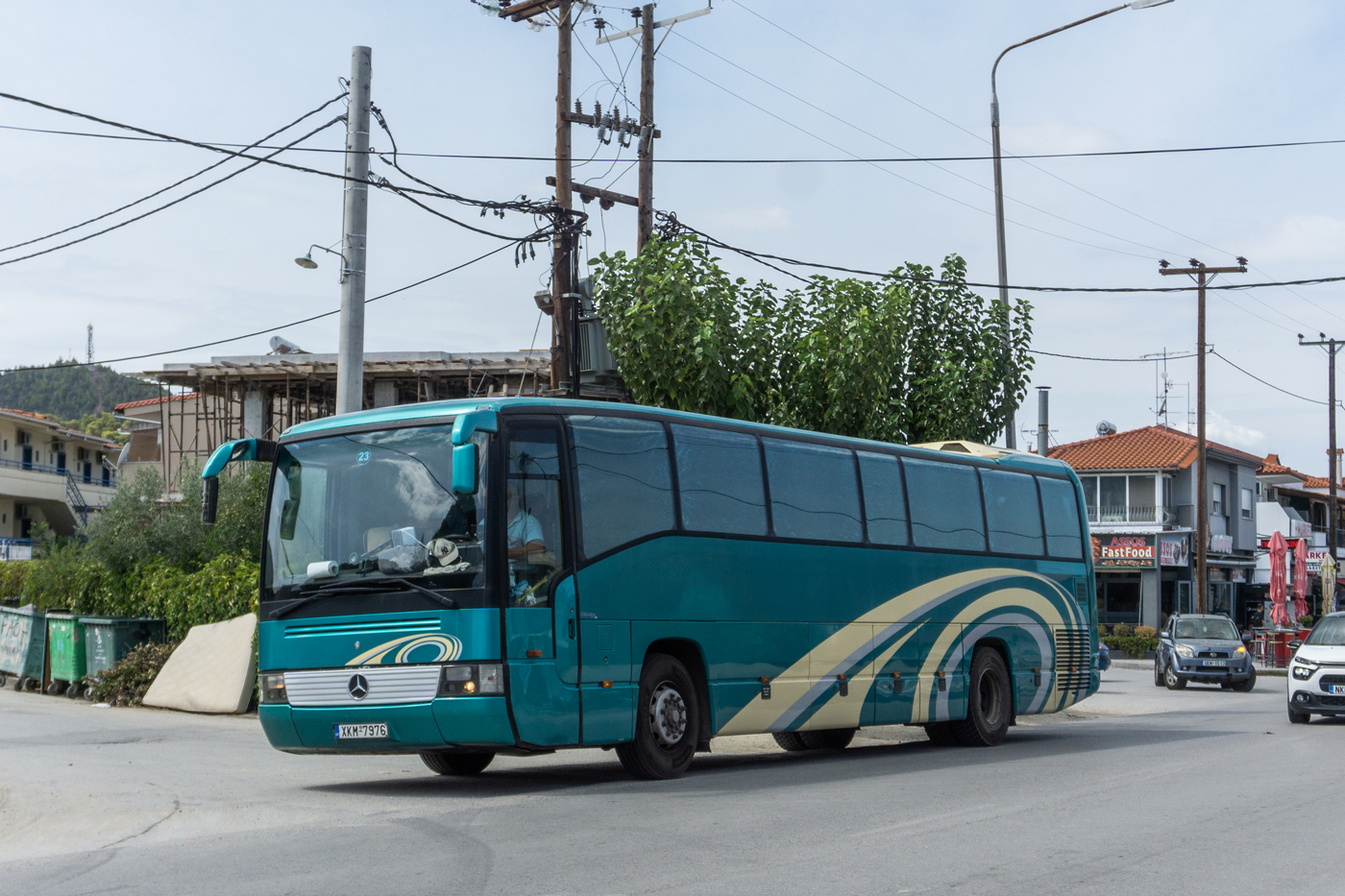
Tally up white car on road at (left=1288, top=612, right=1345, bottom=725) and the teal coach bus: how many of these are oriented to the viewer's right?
0

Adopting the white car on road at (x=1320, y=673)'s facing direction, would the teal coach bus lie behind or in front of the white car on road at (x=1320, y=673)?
in front

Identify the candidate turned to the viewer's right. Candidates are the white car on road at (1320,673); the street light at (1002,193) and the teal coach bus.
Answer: the street light

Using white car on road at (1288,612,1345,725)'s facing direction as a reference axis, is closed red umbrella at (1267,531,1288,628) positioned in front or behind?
behind

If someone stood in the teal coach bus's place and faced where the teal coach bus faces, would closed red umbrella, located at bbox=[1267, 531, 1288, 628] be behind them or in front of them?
behind

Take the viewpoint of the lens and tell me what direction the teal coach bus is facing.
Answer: facing the viewer and to the left of the viewer

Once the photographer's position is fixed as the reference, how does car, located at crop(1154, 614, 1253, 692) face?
facing the viewer

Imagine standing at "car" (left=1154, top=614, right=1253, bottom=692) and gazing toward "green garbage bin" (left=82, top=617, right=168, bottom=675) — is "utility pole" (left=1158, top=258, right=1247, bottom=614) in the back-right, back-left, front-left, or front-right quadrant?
back-right

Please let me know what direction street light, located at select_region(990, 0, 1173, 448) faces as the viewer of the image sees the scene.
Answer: facing to the right of the viewer

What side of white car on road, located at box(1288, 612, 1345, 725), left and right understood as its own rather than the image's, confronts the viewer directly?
front
